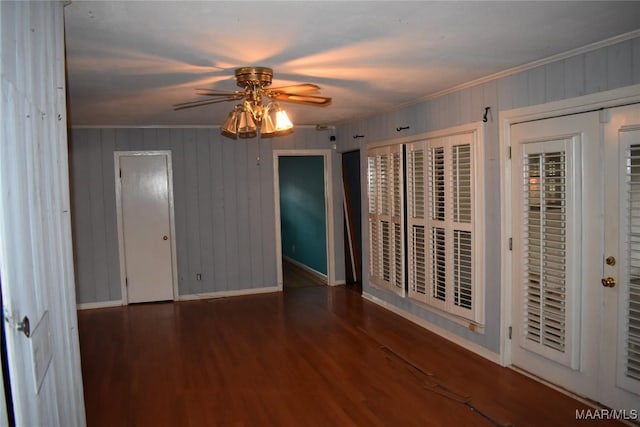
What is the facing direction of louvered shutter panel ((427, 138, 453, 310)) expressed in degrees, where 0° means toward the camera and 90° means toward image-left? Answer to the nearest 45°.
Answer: approximately 45°

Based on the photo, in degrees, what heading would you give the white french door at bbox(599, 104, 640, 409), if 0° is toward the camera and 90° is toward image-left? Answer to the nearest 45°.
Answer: approximately 45°

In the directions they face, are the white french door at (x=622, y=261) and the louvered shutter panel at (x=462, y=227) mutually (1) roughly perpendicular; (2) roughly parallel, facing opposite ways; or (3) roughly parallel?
roughly parallel

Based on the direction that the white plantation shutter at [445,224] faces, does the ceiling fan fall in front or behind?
in front

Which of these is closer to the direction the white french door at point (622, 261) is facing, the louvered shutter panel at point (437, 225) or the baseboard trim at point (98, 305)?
the baseboard trim

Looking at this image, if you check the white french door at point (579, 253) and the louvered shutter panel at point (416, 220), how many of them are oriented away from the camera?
0

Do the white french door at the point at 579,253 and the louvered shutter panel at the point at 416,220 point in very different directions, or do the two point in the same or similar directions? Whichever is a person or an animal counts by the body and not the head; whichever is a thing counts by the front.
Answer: same or similar directions

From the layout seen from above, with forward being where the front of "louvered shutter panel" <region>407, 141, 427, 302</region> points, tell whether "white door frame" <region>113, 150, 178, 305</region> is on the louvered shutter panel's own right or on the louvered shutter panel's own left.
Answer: on the louvered shutter panel's own right

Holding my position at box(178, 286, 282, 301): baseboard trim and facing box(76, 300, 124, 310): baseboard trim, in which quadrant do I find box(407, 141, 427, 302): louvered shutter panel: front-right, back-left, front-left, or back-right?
back-left

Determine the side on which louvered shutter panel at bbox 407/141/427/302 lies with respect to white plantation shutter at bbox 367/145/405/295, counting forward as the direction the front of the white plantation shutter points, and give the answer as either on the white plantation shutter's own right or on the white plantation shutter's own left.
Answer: on the white plantation shutter's own left

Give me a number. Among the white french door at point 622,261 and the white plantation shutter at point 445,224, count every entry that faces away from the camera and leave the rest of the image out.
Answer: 0

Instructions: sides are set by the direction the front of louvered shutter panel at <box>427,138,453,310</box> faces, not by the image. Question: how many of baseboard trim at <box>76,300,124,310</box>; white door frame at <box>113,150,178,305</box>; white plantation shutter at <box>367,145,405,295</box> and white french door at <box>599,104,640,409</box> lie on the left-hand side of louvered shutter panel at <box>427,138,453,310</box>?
1

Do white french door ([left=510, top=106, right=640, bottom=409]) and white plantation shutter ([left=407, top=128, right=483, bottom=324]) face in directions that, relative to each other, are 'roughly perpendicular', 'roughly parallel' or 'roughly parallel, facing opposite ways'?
roughly parallel

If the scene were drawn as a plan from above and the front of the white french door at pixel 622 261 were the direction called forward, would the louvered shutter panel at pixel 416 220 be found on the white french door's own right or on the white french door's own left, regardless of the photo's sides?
on the white french door's own right

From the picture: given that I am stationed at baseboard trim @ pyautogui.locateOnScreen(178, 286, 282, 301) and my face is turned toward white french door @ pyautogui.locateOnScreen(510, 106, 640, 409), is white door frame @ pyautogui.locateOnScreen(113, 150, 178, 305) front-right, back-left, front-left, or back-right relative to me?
back-right

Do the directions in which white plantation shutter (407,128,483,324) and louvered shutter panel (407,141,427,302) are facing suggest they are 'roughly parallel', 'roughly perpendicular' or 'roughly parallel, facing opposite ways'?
roughly parallel
